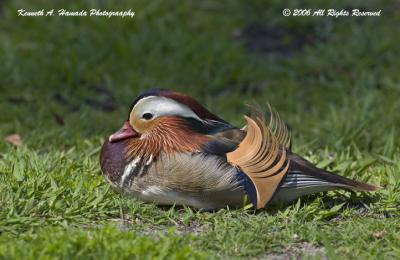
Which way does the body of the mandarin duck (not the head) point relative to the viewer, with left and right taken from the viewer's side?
facing to the left of the viewer
